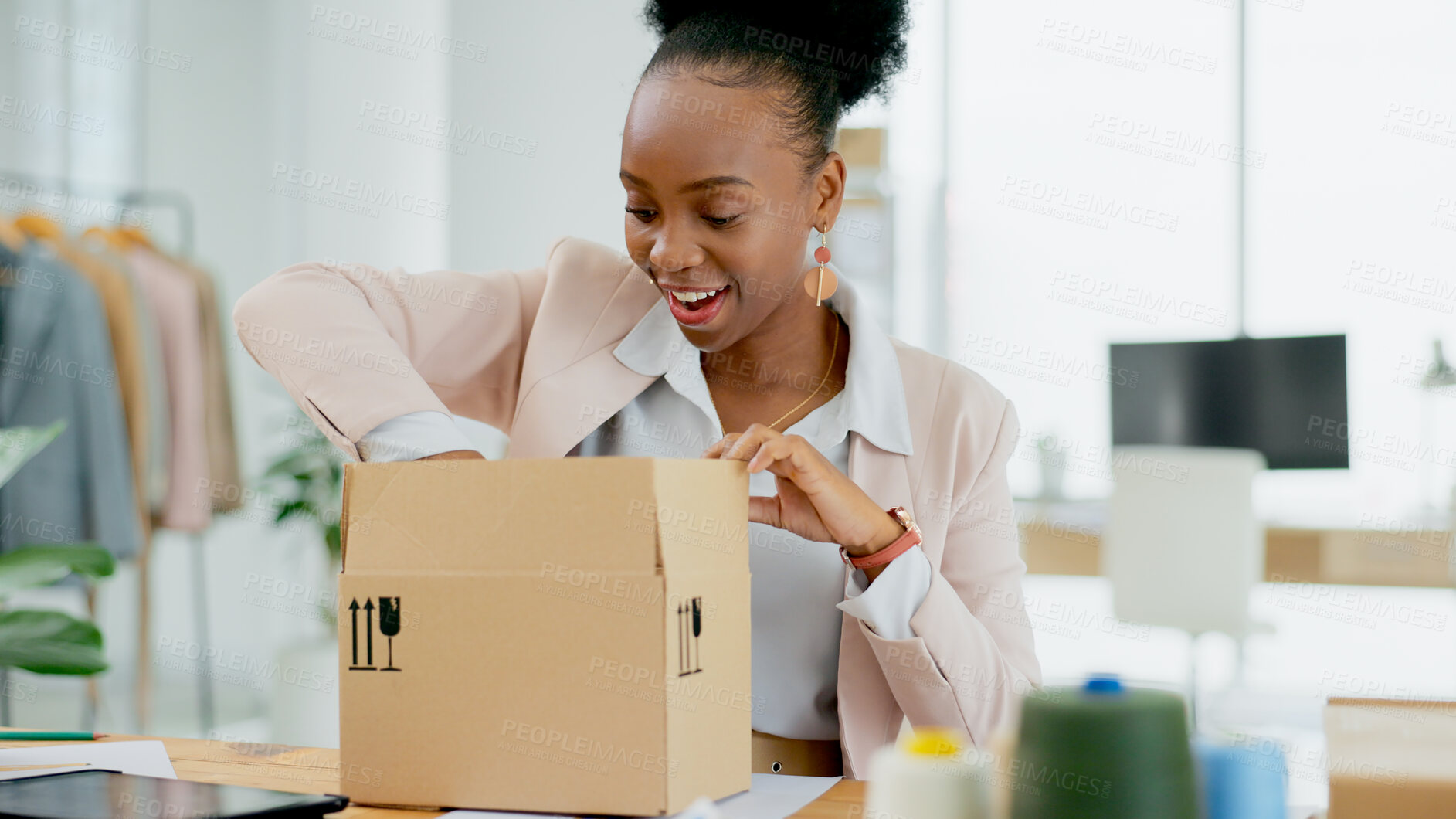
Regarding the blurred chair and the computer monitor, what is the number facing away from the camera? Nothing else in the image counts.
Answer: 1

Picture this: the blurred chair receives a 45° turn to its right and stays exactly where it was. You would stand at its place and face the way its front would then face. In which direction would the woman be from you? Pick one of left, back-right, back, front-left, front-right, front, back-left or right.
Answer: back-right

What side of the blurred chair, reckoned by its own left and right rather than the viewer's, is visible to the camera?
back

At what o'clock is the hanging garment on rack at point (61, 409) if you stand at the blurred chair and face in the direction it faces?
The hanging garment on rack is roughly at 8 o'clock from the blurred chair.

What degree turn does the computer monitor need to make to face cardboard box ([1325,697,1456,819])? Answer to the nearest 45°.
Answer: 0° — it already faces it

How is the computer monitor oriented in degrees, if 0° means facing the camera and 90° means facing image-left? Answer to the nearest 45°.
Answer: approximately 0°

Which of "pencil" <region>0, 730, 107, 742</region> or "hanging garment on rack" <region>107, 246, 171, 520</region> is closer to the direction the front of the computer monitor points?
the pencil

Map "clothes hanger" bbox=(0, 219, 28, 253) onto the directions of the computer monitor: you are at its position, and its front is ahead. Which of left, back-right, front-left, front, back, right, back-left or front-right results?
front-right

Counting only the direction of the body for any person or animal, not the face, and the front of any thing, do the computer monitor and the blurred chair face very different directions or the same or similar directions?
very different directions

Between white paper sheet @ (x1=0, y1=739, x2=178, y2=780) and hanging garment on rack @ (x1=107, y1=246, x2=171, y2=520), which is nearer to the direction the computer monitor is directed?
the white paper sheet
